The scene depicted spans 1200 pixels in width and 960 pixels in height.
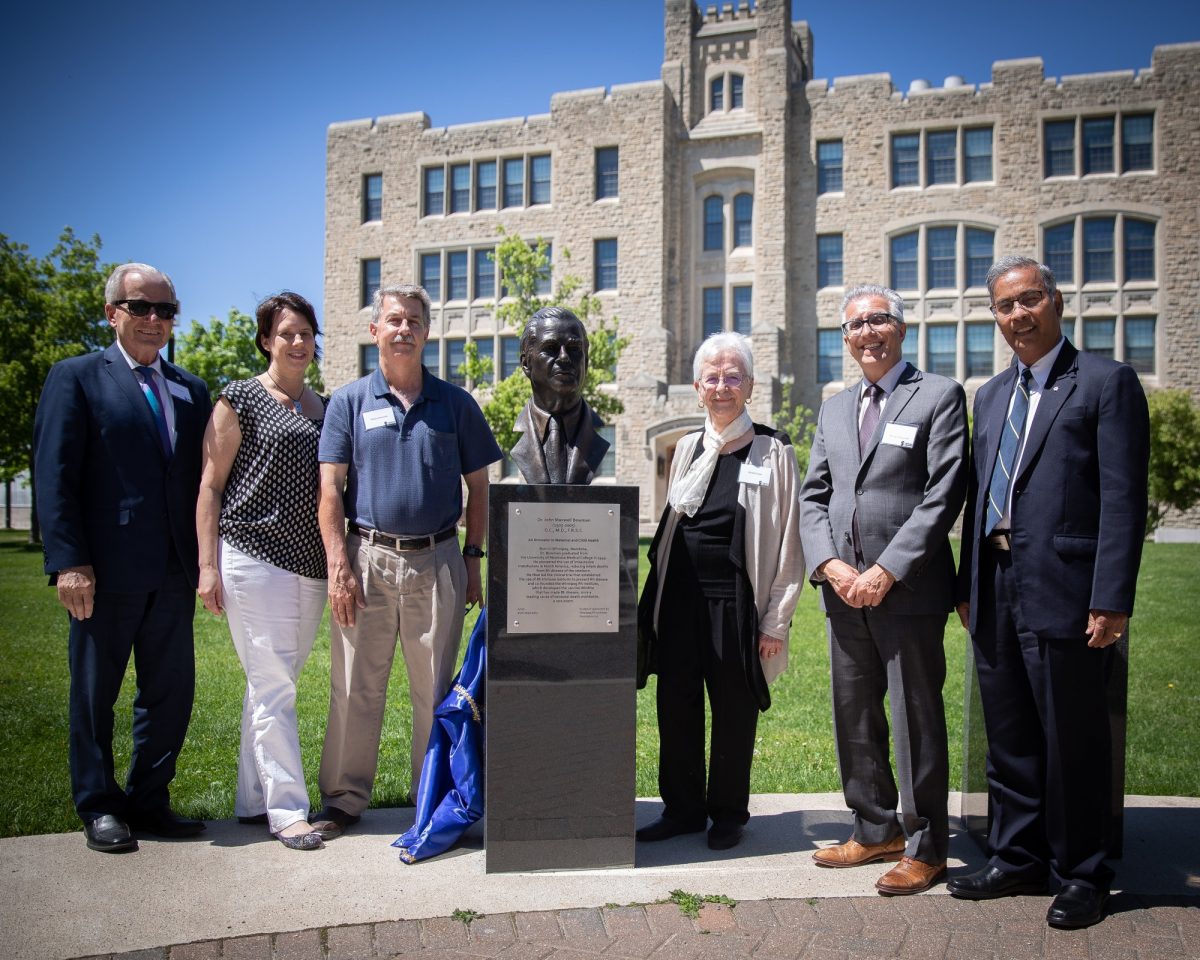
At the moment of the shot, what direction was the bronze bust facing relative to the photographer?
facing the viewer

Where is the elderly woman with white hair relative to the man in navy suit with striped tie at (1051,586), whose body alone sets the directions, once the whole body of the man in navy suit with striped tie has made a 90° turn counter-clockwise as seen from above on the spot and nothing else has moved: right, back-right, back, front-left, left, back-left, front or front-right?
back-right

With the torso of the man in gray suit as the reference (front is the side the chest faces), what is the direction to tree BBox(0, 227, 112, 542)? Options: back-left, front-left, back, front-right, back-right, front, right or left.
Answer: right

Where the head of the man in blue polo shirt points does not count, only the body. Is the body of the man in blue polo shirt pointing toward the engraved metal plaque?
no

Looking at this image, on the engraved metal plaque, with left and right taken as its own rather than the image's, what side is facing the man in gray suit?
left

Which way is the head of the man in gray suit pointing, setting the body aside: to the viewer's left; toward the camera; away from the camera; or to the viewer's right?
toward the camera

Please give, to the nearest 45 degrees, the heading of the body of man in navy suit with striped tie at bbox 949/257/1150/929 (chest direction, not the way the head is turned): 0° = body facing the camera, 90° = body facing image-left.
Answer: approximately 45°

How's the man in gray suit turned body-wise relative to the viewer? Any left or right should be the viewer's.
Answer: facing the viewer and to the left of the viewer

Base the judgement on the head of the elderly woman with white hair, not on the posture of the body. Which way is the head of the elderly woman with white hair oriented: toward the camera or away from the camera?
toward the camera

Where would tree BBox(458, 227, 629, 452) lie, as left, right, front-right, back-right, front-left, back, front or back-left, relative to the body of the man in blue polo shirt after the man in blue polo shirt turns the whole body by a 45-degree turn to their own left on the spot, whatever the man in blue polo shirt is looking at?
back-left

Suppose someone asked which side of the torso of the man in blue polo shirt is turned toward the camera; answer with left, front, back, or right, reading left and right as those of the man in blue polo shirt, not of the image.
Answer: front

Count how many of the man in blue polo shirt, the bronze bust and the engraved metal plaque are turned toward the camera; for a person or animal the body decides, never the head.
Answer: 3

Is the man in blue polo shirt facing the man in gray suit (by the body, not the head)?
no

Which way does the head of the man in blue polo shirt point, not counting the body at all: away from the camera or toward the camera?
toward the camera

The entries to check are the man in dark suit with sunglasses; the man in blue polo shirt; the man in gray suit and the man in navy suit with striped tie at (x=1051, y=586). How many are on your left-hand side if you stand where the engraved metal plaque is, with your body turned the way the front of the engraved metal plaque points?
2
